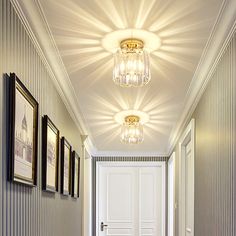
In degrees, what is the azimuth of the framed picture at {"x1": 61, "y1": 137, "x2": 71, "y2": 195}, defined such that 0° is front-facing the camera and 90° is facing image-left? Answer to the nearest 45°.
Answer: approximately 270°

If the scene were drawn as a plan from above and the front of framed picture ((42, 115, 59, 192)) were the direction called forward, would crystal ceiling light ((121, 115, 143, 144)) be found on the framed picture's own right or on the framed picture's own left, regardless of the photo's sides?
on the framed picture's own left

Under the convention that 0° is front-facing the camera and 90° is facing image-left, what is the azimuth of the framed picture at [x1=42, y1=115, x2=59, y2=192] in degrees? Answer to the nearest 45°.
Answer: approximately 270°

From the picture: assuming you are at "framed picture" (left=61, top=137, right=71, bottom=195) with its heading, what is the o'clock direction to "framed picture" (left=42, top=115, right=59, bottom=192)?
"framed picture" (left=42, top=115, right=59, bottom=192) is roughly at 3 o'clock from "framed picture" (left=61, top=137, right=71, bottom=195).

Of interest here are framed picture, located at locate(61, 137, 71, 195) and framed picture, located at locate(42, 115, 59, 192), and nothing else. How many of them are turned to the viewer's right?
2

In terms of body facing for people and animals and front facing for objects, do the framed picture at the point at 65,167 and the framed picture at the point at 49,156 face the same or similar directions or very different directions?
same or similar directions

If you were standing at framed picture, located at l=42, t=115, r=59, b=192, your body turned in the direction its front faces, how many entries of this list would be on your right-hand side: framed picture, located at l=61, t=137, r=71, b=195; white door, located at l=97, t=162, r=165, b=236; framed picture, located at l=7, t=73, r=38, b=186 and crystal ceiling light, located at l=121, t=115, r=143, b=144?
1

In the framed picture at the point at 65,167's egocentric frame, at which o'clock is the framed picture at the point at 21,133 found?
the framed picture at the point at 21,133 is roughly at 3 o'clock from the framed picture at the point at 65,167.

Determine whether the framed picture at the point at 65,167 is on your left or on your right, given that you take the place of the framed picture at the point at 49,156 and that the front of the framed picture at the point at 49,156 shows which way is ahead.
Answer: on your left
